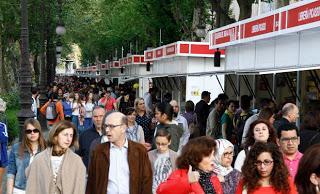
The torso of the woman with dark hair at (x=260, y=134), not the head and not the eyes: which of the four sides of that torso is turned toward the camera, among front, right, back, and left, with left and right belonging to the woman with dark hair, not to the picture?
front

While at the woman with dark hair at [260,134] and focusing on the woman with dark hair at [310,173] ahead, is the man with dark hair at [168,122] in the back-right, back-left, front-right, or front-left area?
back-right

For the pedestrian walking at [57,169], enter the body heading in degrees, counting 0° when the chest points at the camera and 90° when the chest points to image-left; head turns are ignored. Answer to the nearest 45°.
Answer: approximately 0°

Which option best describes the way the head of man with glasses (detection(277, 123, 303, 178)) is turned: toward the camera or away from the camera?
toward the camera

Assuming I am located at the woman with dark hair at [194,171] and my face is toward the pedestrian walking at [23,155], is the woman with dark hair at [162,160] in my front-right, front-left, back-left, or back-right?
front-right

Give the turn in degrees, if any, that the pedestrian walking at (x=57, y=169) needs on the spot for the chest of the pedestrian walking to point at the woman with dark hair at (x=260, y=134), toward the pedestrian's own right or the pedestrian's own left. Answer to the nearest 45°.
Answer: approximately 90° to the pedestrian's own left

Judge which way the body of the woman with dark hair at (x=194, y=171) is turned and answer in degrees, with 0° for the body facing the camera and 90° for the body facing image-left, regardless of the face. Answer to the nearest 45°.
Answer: approximately 315°

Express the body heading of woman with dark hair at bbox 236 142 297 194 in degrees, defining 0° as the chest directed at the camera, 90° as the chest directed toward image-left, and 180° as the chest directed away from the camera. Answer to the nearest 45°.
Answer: approximately 0°

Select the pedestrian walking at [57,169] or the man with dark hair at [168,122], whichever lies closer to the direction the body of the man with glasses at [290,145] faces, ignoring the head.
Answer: the pedestrian walking

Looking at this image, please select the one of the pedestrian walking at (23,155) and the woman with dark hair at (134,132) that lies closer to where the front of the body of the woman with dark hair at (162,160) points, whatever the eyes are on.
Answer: the pedestrian walking

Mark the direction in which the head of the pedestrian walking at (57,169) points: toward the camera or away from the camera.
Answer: toward the camera

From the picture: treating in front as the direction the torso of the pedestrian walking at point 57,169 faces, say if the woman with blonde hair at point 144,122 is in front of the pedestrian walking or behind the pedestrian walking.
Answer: behind

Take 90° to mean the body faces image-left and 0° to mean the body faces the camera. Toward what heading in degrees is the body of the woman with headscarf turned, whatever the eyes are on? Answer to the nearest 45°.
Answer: approximately 315°
